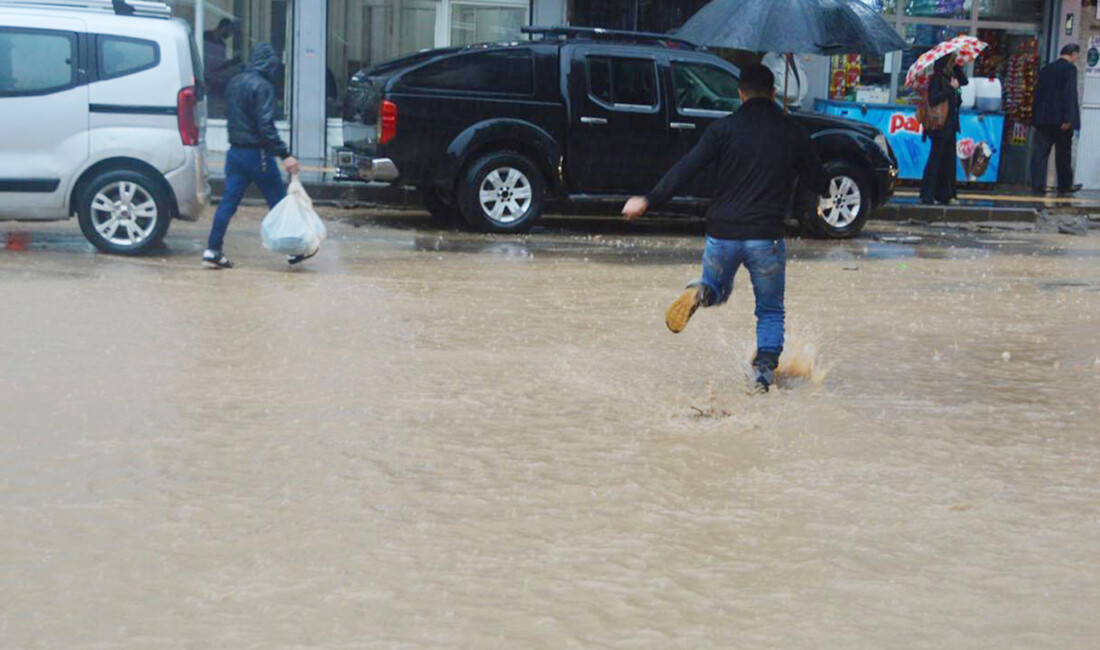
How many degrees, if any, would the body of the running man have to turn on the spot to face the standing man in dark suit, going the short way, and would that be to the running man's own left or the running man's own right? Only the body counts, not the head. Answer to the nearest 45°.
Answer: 0° — they already face them

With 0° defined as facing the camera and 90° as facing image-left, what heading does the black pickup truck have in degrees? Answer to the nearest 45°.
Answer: approximately 270°

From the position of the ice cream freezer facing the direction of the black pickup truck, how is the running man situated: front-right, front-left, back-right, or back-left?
front-left

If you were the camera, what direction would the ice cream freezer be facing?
facing the viewer

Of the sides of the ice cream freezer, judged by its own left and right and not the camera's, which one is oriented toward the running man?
front

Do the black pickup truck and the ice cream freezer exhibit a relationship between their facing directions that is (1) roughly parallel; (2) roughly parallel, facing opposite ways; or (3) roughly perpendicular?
roughly perpendicular

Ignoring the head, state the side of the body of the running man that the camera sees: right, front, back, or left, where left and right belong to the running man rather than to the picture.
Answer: back

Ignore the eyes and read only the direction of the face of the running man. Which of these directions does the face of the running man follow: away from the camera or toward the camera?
away from the camera

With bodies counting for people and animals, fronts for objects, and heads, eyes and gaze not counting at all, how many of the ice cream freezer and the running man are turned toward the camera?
1

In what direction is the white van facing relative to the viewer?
to the viewer's left

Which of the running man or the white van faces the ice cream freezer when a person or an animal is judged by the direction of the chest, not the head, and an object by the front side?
the running man

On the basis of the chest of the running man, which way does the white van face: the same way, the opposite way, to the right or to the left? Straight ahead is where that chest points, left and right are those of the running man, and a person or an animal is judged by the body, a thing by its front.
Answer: to the left

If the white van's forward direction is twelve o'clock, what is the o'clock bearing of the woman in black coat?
The woman in black coat is roughly at 5 o'clock from the white van.
